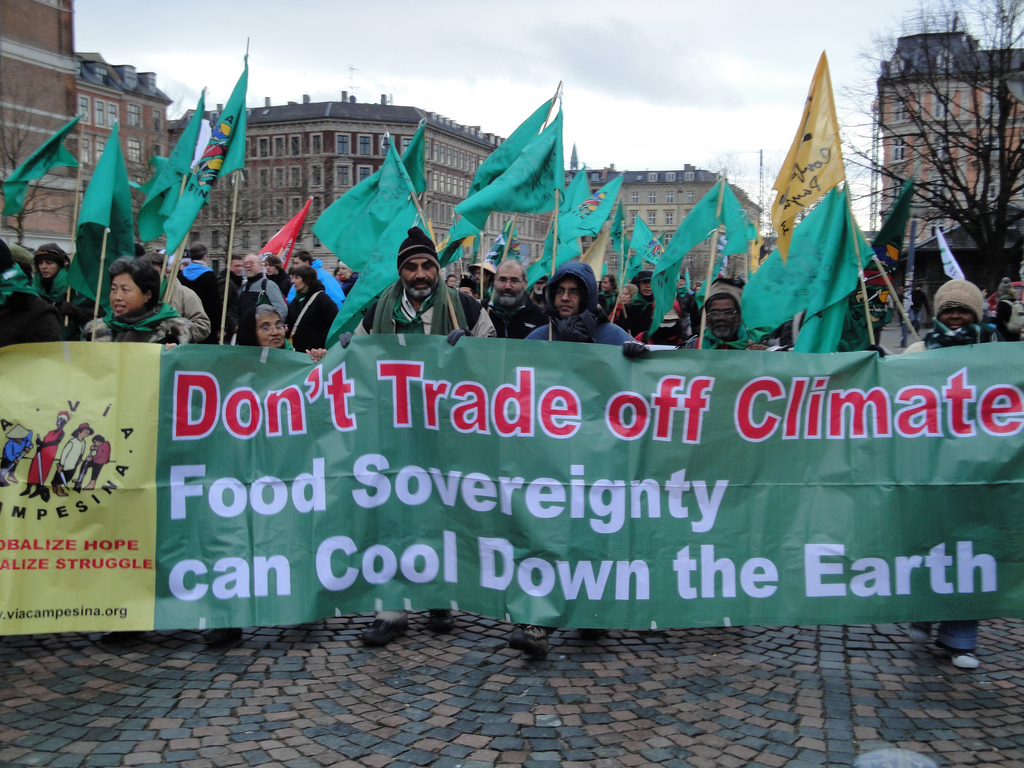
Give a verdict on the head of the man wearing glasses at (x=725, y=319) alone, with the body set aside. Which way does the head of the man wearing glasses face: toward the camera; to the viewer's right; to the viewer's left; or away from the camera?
toward the camera

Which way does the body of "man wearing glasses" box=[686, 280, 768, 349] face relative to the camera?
toward the camera

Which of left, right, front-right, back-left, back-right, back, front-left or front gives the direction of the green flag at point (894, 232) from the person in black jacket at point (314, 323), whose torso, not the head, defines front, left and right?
left

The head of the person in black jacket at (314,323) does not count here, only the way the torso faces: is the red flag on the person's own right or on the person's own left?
on the person's own right

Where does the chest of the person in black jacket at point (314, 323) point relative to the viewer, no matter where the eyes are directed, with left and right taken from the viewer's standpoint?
facing the viewer and to the left of the viewer

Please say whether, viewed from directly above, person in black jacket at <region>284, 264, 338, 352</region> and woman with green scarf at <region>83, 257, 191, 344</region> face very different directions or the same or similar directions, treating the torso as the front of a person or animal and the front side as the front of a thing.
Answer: same or similar directions

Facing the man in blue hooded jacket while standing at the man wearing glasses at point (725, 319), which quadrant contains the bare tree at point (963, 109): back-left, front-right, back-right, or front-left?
back-right

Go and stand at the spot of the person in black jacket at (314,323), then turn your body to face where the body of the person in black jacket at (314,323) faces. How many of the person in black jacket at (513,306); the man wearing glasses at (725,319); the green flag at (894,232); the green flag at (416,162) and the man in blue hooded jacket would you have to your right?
0

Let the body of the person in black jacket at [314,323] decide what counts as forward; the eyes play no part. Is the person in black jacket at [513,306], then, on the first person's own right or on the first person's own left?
on the first person's own left

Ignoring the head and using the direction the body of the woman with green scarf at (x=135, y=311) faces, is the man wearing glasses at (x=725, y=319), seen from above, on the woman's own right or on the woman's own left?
on the woman's own left

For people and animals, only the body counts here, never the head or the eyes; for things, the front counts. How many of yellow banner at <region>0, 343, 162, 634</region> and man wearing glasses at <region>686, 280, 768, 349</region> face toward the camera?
2

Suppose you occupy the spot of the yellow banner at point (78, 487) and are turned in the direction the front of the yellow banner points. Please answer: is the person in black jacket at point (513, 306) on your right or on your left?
on your left

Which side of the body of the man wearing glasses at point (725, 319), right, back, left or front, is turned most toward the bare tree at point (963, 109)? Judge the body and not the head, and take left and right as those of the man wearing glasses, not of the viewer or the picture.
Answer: back

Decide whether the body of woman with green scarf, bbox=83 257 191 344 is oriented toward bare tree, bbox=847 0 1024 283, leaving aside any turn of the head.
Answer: no

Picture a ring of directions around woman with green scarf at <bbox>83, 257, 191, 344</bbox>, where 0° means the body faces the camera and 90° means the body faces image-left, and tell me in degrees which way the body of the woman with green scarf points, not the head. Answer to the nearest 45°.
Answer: approximately 45°

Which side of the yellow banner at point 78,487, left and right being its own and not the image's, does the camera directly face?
front

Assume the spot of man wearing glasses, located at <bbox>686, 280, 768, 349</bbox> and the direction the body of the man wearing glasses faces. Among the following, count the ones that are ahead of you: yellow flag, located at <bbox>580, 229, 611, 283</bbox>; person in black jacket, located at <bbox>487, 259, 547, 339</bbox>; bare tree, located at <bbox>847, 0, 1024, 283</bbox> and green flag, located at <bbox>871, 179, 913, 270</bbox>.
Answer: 0

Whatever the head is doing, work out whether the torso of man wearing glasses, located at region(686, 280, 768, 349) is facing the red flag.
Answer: no

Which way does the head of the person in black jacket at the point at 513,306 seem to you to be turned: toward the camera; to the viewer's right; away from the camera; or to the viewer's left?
toward the camera
